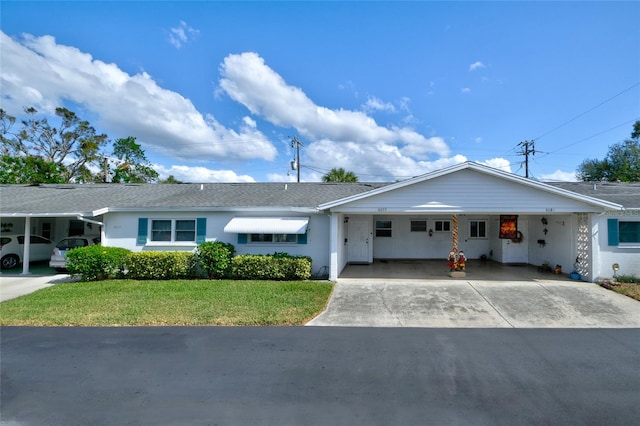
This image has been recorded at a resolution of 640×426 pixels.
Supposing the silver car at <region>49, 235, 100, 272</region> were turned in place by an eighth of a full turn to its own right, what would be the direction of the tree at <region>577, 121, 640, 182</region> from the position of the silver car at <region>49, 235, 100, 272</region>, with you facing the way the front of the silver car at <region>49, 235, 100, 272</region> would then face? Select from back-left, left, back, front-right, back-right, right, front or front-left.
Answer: front

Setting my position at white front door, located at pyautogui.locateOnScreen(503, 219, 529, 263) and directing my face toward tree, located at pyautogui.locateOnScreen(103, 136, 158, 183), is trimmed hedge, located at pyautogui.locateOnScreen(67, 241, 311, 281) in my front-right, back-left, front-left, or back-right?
front-left

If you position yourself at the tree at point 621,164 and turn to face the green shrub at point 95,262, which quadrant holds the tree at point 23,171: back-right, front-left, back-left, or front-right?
front-right

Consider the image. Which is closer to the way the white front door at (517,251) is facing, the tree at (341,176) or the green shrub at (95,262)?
the green shrub

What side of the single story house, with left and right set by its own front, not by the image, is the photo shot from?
front

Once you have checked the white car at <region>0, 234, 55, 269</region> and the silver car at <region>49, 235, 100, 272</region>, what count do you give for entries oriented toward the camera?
0

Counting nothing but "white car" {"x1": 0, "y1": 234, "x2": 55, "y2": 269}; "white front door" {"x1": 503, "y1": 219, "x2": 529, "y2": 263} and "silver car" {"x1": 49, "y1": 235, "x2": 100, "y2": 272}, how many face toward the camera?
1

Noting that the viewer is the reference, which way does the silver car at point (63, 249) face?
facing away from the viewer and to the right of the viewer

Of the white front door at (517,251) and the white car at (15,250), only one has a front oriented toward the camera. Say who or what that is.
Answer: the white front door

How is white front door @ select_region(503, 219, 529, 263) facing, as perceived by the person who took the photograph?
facing the viewer

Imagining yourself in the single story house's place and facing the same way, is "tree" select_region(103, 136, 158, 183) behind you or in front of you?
behind
